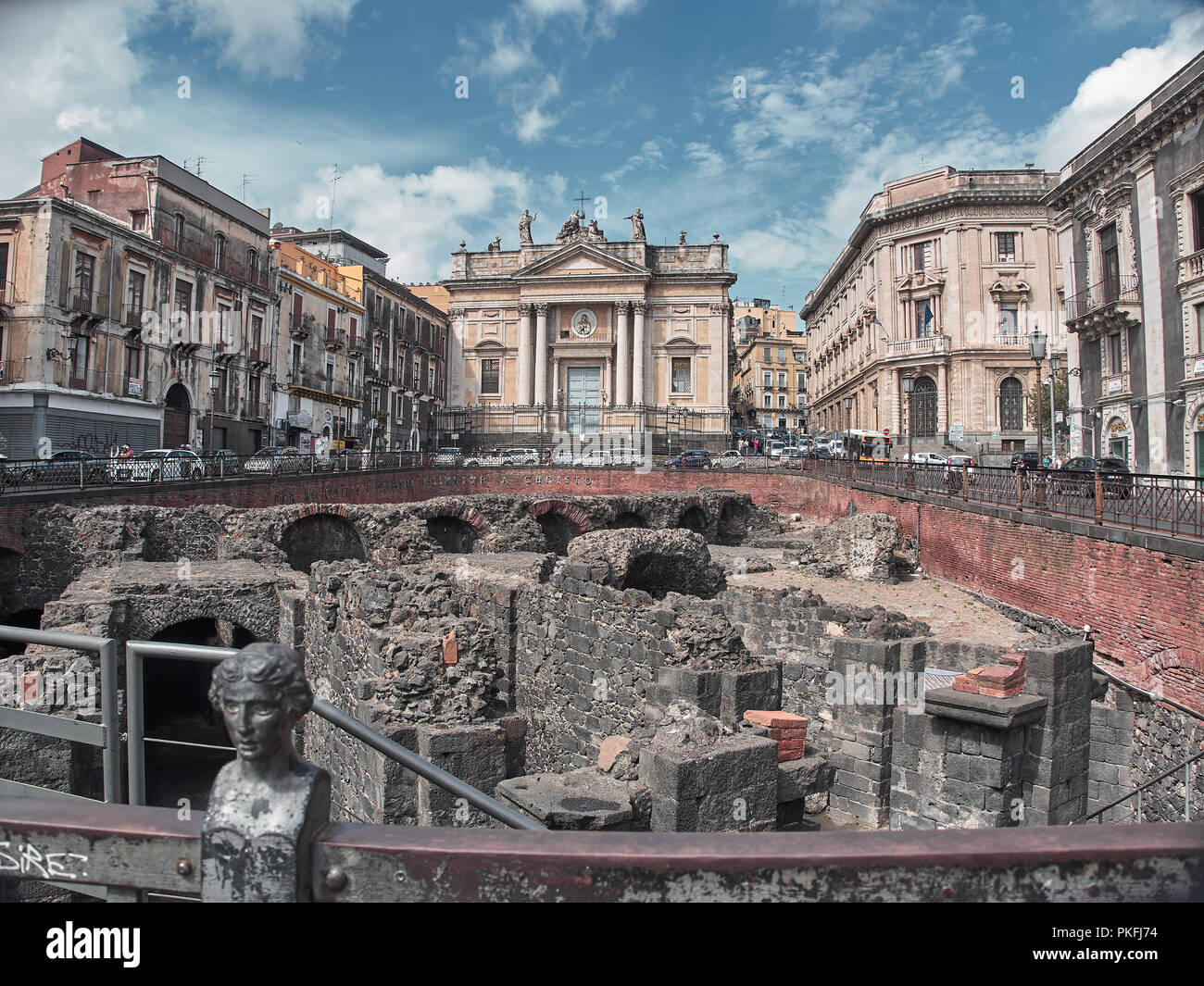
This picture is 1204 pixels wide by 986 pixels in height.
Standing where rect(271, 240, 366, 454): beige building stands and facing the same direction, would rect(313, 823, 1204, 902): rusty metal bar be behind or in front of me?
in front

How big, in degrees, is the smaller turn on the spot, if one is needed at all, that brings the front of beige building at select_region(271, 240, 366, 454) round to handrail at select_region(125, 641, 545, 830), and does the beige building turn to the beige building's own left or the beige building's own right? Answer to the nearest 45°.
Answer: approximately 45° to the beige building's own right

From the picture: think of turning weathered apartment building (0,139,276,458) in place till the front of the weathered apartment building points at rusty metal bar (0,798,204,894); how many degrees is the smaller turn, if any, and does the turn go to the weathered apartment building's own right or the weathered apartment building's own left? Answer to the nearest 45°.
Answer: approximately 45° to the weathered apartment building's own right

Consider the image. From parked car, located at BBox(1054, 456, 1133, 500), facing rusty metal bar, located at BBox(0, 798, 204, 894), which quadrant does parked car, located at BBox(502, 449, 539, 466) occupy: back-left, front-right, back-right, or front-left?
back-right

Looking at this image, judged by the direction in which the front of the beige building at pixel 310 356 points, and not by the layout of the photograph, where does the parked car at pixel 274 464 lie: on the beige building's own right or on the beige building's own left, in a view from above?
on the beige building's own right

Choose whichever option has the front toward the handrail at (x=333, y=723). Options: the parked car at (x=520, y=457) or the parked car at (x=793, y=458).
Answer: the parked car at (x=793, y=458)

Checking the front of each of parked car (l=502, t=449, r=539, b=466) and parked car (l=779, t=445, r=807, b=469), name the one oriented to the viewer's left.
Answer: parked car (l=502, t=449, r=539, b=466)

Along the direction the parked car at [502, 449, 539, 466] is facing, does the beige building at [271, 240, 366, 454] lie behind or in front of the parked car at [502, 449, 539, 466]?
in front

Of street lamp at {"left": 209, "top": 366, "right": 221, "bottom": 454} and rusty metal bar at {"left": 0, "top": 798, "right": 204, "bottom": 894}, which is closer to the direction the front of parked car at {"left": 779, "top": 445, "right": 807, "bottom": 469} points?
the rusty metal bar

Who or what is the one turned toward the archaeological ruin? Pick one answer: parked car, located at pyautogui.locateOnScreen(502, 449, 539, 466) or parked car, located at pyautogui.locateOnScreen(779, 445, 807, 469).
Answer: parked car, located at pyautogui.locateOnScreen(779, 445, 807, 469)

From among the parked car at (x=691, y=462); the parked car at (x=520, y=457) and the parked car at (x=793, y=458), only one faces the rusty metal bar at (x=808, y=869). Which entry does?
the parked car at (x=793, y=458)

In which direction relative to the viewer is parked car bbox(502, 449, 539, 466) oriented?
to the viewer's left

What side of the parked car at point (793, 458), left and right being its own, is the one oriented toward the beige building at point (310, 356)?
right

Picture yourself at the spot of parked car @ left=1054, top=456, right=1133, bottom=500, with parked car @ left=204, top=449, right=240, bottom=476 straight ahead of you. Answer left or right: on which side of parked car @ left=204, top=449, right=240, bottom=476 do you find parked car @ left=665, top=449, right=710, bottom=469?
right

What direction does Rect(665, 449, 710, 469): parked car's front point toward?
to the viewer's left

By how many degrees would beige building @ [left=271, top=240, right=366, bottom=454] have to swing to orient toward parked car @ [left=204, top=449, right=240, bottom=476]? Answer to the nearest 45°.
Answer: approximately 45° to its right
